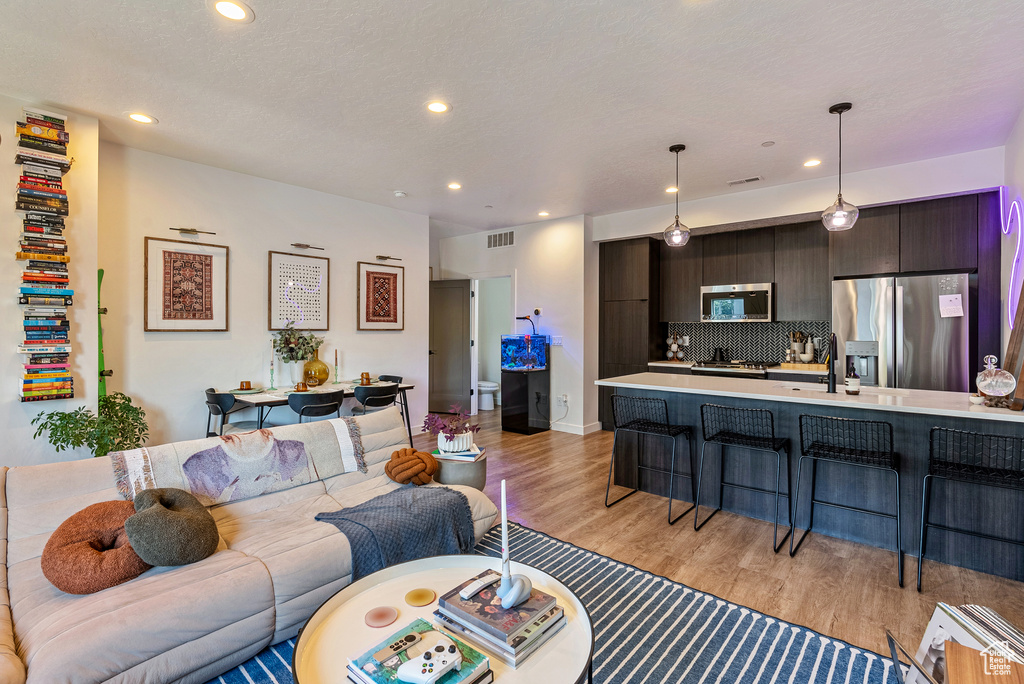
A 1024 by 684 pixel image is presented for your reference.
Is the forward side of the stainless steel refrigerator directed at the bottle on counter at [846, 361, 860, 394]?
yes

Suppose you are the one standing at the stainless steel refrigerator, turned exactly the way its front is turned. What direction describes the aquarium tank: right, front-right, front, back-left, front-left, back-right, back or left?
right

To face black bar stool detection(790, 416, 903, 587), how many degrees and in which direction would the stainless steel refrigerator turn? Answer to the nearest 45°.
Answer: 0° — it already faces it

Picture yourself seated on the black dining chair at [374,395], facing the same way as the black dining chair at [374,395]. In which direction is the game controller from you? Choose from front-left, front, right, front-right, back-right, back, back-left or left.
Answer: back-left

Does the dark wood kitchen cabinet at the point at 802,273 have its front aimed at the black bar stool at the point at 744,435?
yes

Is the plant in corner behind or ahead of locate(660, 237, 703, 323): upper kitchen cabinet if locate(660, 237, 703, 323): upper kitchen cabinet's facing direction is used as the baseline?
ahead

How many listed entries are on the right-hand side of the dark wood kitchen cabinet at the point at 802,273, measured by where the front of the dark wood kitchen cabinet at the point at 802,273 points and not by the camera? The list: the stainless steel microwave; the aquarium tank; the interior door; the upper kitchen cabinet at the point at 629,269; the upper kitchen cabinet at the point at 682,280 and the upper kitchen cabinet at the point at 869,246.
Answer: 5

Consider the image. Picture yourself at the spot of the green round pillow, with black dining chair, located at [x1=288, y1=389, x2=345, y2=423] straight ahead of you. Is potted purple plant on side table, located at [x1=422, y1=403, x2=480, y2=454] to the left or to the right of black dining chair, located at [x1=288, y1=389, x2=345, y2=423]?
right

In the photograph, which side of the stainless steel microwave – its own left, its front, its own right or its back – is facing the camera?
front

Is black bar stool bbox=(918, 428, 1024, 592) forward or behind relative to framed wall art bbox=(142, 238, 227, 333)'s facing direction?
forward

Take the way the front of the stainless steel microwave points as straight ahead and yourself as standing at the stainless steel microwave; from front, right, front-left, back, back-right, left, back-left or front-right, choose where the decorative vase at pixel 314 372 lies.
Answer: front-right

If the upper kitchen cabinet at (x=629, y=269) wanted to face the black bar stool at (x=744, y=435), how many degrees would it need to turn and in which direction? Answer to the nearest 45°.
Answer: approximately 45° to its left

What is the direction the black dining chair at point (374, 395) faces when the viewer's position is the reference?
facing away from the viewer and to the left of the viewer

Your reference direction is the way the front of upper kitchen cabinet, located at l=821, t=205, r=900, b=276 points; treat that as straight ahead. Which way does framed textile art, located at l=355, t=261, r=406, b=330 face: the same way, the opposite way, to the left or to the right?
to the left

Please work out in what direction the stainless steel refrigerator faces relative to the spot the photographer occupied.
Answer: facing the viewer

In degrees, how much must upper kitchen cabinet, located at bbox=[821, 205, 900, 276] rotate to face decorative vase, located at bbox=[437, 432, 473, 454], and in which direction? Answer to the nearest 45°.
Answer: approximately 45° to its right

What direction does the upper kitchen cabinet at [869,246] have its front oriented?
toward the camera

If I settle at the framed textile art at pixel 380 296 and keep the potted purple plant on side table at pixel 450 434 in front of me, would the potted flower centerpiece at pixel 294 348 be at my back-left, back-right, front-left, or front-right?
front-right
